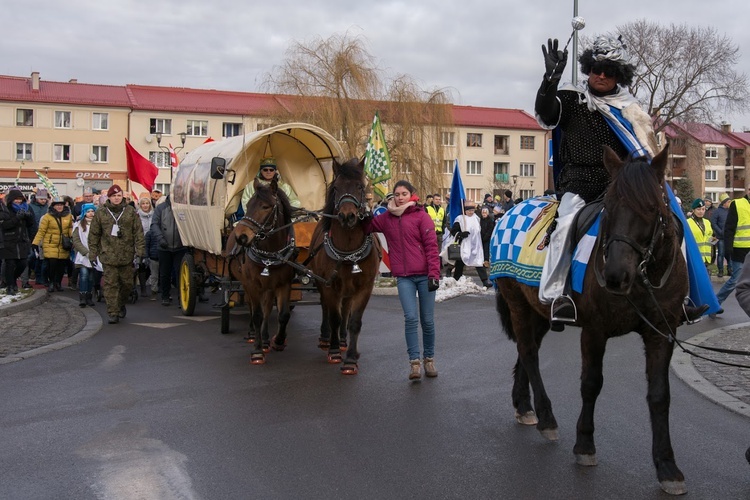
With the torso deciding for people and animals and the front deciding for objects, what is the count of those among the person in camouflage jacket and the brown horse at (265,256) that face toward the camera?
2

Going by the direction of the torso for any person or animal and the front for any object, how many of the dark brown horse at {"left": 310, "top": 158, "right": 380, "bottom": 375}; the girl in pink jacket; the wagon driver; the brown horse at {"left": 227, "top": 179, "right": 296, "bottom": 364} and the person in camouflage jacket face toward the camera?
5

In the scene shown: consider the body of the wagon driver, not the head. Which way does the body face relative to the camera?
toward the camera

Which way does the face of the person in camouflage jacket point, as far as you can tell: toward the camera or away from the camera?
toward the camera

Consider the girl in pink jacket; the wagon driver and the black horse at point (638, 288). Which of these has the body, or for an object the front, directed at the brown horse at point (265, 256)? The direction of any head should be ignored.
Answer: the wagon driver

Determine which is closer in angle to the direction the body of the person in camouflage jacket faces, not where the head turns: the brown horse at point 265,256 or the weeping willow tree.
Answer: the brown horse

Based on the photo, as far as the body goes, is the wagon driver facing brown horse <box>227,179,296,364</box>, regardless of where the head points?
yes

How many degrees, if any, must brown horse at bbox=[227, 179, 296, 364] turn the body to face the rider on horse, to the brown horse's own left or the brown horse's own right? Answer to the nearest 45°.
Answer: approximately 45° to the brown horse's own left

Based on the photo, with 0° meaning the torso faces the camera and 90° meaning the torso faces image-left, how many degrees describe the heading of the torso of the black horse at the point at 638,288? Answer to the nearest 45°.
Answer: approximately 315°

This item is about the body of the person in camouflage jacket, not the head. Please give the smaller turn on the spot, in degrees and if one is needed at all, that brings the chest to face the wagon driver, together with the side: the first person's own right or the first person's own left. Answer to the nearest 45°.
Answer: approximately 45° to the first person's own left

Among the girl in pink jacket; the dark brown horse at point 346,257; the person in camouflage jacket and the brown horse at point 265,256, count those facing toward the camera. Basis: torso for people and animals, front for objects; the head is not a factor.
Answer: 4

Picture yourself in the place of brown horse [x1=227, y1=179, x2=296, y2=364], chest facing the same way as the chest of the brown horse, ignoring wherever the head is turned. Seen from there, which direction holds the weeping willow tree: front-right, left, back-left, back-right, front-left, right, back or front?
back

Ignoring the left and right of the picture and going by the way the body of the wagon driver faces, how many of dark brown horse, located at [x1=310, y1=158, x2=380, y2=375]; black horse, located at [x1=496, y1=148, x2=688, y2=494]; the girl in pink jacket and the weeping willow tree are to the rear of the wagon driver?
1

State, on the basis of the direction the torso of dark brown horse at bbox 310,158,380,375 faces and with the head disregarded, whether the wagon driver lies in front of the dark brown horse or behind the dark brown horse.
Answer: behind

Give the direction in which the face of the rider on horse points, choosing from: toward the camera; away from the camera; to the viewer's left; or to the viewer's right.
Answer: toward the camera

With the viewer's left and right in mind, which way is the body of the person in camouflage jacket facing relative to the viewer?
facing the viewer

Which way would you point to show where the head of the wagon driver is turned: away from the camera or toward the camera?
toward the camera

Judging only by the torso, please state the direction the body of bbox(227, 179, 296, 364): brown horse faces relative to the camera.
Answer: toward the camera
